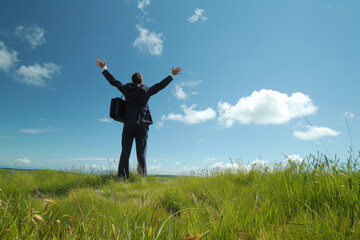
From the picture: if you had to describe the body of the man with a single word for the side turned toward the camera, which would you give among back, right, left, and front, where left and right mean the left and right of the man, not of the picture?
back
